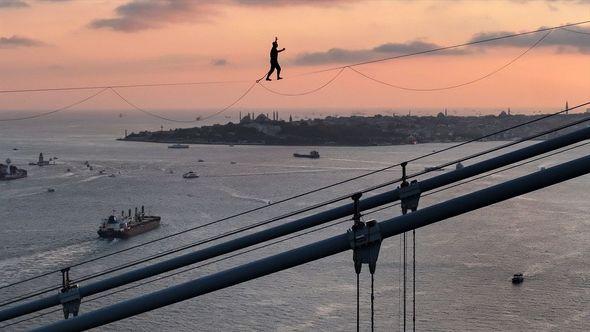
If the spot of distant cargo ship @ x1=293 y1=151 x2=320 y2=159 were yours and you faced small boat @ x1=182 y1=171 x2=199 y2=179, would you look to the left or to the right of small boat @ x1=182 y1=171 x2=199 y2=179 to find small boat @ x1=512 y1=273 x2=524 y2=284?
left
